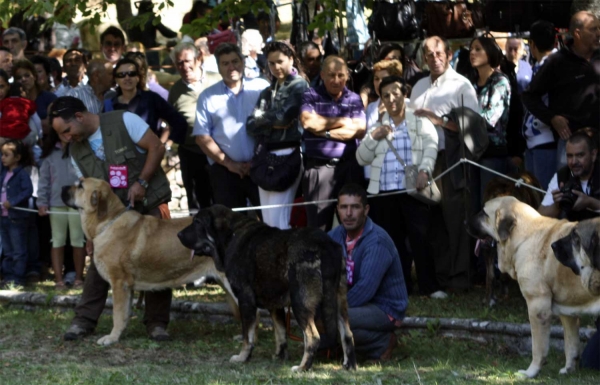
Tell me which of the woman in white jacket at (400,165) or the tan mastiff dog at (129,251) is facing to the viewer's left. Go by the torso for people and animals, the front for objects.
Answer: the tan mastiff dog

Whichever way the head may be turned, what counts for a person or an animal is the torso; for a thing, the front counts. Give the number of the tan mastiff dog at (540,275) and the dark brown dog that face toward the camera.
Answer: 0

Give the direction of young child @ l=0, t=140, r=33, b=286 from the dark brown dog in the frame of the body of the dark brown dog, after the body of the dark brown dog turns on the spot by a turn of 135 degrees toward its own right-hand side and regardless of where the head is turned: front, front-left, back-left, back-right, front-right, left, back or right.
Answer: back-left

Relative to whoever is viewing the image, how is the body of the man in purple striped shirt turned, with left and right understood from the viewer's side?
facing the viewer

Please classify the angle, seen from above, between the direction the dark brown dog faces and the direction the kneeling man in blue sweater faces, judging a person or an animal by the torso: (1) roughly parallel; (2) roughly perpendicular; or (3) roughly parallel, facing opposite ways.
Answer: roughly perpendicular

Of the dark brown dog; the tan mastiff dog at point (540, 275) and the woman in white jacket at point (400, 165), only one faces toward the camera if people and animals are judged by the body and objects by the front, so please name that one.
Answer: the woman in white jacket

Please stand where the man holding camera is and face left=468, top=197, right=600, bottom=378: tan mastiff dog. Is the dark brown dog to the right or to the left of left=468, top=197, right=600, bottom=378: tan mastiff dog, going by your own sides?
right

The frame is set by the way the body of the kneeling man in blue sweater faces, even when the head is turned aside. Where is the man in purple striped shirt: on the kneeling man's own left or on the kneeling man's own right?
on the kneeling man's own right

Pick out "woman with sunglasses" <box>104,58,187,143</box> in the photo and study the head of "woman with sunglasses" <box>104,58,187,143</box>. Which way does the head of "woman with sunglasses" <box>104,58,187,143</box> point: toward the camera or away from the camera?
toward the camera

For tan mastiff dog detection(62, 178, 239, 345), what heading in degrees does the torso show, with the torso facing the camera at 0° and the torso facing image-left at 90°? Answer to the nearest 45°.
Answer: approximately 90°

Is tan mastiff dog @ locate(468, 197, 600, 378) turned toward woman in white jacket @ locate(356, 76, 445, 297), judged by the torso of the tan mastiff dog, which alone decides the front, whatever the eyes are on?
no

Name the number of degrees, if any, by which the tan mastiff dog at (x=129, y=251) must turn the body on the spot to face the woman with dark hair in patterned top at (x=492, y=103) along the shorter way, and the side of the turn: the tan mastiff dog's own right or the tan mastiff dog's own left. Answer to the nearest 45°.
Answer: approximately 180°

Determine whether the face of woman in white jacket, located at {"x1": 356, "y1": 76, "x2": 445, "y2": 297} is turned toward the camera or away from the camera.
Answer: toward the camera

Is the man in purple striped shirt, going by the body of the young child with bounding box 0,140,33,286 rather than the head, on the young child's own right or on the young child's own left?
on the young child's own left

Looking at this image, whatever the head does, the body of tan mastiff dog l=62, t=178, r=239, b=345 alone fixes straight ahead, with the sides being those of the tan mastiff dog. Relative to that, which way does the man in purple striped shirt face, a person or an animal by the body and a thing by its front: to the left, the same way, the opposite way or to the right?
to the left

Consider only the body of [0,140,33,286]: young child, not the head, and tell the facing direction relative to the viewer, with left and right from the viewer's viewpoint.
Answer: facing the viewer and to the left of the viewer

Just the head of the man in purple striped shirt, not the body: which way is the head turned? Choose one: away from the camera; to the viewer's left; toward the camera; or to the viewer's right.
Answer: toward the camera

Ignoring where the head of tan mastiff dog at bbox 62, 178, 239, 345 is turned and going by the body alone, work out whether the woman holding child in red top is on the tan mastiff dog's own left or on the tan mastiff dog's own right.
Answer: on the tan mastiff dog's own right

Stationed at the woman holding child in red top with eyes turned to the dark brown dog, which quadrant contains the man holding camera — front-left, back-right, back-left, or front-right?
front-left
